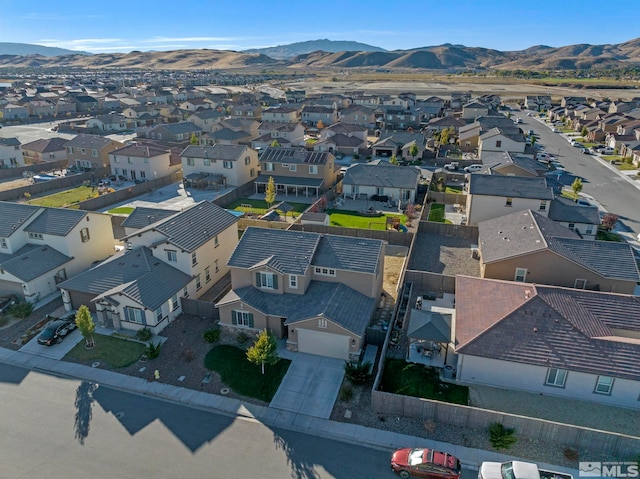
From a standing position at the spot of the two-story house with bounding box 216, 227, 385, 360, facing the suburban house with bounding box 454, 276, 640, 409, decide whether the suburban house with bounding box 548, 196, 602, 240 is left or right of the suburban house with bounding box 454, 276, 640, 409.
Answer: left

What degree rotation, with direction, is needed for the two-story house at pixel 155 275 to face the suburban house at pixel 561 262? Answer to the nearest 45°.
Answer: approximately 135° to its left

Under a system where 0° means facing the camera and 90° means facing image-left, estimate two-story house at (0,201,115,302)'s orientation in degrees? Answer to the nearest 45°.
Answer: approximately 45°

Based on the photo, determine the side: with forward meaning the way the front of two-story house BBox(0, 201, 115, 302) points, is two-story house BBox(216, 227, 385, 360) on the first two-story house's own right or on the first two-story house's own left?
on the first two-story house's own left

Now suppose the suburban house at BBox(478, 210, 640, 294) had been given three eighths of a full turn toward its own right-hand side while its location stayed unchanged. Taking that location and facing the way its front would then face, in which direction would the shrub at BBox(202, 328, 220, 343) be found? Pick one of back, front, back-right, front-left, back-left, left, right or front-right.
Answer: front

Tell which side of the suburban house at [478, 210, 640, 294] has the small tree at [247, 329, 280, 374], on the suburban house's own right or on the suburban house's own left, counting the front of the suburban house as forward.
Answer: on the suburban house's own right

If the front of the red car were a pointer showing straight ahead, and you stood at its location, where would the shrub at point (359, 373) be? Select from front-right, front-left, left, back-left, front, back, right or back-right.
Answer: front-right

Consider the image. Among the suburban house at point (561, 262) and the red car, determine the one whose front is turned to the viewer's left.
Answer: the red car

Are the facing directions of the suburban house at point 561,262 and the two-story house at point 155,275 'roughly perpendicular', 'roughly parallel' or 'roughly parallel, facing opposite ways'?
roughly perpendicular

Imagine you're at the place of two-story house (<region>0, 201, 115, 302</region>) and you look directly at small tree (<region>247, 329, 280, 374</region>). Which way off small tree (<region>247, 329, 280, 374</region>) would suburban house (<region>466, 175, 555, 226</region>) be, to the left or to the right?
left

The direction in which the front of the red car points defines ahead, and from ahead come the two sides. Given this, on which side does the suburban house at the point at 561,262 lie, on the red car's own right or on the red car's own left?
on the red car's own right

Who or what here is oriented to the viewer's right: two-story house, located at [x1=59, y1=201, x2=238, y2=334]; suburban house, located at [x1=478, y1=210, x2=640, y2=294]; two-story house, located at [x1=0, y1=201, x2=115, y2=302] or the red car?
the suburban house

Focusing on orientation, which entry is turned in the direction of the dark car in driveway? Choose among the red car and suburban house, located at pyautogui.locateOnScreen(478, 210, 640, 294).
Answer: the red car

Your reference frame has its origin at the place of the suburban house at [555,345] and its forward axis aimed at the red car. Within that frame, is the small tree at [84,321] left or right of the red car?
right

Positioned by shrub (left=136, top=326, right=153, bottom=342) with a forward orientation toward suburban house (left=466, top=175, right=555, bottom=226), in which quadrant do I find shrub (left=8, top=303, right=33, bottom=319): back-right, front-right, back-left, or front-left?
back-left

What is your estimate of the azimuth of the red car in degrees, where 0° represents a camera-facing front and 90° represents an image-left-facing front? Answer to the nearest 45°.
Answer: approximately 90°

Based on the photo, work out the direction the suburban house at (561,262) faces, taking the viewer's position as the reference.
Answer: facing to the right of the viewer

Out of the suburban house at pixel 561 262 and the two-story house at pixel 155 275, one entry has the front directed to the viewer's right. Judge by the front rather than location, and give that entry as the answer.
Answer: the suburban house
